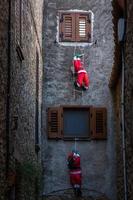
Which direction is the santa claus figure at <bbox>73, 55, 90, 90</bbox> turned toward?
away from the camera
